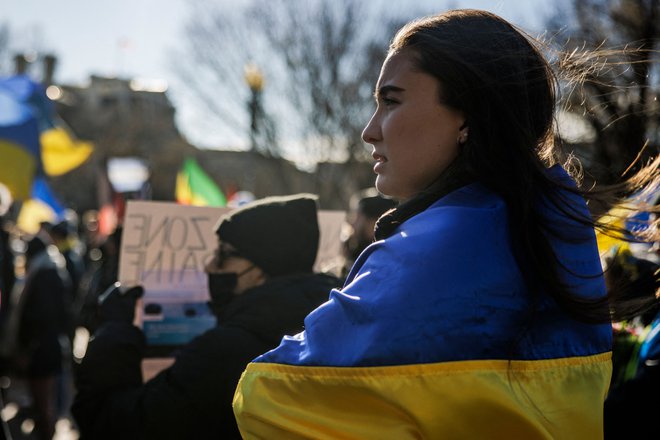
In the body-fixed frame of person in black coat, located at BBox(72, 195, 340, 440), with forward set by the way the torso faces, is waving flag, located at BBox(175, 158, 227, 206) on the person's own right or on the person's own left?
on the person's own right

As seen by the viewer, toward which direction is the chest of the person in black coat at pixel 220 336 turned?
to the viewer's left

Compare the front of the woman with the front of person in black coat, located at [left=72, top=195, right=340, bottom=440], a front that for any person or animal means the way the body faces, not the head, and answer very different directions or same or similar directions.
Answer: same or similar directions

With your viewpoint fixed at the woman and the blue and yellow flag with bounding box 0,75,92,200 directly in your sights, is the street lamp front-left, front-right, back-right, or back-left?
front-right

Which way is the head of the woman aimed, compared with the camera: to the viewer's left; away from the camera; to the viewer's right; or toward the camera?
to the viewer's left

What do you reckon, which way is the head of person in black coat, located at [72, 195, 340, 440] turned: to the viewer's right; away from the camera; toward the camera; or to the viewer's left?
to the viewer's left

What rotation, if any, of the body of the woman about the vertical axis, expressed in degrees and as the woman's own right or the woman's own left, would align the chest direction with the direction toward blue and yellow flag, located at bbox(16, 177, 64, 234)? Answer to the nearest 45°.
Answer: approximately 45° to the woman's own right

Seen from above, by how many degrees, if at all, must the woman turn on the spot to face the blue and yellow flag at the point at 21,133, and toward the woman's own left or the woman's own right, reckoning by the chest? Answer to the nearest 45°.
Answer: approximately 45° to the woman's own right

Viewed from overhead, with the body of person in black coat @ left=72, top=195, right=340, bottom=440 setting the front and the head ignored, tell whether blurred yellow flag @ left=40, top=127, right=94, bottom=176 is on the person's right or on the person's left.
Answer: on the person's right

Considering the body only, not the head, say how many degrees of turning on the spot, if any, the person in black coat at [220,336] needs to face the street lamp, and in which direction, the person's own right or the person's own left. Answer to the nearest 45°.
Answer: approximately 90° to the person's own right
